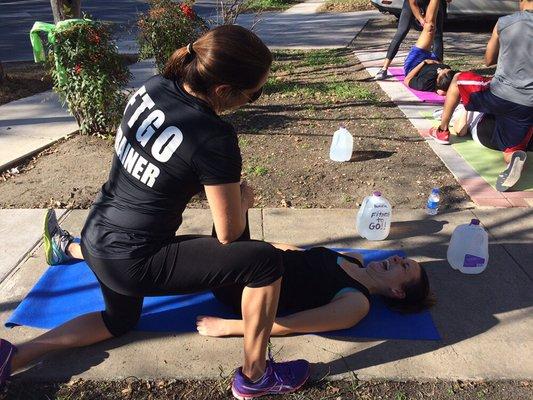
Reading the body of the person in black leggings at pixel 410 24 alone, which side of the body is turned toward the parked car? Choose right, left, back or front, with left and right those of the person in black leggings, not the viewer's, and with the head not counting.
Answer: back

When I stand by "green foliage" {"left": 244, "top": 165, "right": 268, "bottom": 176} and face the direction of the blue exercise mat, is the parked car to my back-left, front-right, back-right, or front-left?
back-left

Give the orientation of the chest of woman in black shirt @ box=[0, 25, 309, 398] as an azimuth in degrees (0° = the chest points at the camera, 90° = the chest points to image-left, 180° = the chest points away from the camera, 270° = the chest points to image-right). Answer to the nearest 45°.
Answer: approximately 225°

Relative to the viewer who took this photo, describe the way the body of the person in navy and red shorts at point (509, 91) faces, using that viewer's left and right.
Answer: facing away from the viewer and to the left of the viewer

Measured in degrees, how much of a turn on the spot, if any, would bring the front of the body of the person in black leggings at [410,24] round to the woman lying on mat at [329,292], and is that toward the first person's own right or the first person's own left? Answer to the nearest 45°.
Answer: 0° — they already face them

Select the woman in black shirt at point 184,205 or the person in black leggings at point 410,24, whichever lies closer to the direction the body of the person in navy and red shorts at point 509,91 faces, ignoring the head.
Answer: the person in black leggings
